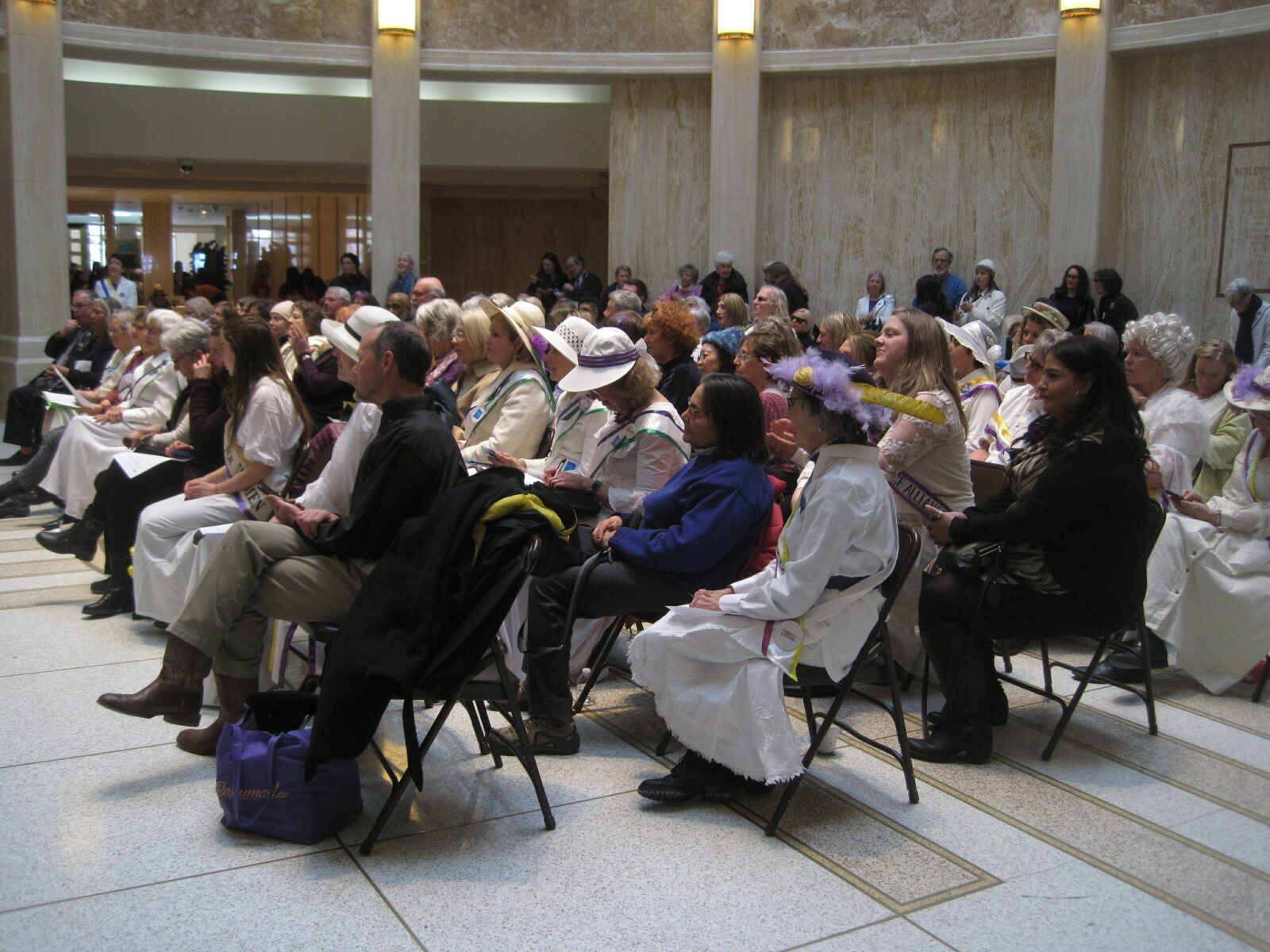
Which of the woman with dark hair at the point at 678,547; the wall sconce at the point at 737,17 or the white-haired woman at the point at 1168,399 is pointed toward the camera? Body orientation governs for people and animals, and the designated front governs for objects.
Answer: the wall sconce

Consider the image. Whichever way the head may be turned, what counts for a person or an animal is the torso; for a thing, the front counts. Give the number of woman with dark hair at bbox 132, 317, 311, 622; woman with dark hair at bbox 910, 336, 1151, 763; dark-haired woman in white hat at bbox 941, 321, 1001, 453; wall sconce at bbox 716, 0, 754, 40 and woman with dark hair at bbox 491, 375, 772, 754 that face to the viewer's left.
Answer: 4

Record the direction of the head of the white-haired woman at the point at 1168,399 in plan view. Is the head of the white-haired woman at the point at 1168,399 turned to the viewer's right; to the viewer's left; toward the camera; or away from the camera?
to the viewer's left

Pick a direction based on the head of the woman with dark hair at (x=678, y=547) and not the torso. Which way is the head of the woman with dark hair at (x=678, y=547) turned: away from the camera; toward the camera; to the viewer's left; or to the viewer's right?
to the viewer's left

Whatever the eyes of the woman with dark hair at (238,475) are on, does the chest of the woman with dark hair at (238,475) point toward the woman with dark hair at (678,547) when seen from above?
no

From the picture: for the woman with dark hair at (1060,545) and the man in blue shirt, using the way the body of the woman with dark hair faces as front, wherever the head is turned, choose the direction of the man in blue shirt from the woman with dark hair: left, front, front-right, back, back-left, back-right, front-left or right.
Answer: right

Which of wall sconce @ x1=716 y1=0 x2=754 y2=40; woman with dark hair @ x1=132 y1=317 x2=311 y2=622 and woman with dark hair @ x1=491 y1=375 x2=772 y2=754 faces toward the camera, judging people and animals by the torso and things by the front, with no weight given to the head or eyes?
the wall sconce

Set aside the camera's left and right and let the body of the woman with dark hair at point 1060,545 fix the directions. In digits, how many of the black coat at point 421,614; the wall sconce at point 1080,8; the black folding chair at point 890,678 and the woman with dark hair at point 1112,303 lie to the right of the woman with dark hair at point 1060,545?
2

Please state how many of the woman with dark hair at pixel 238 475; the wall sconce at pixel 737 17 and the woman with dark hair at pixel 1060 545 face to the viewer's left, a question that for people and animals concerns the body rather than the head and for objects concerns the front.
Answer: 2

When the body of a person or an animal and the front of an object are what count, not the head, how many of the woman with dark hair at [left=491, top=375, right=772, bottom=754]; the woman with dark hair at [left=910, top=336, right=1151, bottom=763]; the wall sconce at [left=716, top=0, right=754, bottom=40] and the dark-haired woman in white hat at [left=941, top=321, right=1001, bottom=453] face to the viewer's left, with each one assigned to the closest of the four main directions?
3

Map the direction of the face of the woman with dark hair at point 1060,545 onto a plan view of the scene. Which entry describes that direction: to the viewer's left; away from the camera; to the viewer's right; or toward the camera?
to the viewer's left

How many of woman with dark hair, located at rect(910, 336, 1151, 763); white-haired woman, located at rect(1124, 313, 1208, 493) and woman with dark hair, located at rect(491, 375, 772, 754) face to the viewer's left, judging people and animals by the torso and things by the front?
3

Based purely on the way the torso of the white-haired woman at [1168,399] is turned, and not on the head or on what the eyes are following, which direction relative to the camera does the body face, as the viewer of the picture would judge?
to the viewer's left

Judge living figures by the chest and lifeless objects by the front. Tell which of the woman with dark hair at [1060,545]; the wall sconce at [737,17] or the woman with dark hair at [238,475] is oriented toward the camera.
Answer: the wall sconce

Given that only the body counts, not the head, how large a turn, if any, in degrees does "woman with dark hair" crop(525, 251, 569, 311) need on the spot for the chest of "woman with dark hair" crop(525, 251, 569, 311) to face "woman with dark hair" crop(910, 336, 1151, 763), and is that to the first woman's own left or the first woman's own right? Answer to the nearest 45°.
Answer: approximately 45° to the first woman's own left

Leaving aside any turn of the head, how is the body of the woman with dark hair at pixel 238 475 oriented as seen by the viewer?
to the viewer's left

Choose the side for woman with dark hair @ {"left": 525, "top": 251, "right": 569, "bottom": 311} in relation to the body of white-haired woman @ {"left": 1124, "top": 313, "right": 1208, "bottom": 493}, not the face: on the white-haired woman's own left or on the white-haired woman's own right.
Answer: on the white-haired woman's own right

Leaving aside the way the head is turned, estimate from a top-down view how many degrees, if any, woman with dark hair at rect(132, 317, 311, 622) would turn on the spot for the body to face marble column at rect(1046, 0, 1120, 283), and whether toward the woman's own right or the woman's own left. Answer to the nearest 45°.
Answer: approximately 135° to the woman's own right

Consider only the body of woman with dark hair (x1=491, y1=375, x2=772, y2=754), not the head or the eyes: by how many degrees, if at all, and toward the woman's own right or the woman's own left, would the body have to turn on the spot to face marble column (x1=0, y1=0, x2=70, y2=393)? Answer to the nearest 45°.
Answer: approximately 45° to the woman's own right

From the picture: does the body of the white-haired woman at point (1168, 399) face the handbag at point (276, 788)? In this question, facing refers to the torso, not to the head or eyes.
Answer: no

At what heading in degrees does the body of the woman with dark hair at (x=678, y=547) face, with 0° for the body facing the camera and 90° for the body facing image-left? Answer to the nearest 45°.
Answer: approximately 90°

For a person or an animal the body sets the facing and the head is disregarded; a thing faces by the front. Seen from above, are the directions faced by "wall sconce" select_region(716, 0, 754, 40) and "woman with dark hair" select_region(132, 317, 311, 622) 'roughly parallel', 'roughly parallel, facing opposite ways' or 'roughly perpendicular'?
roughly perpendicular
